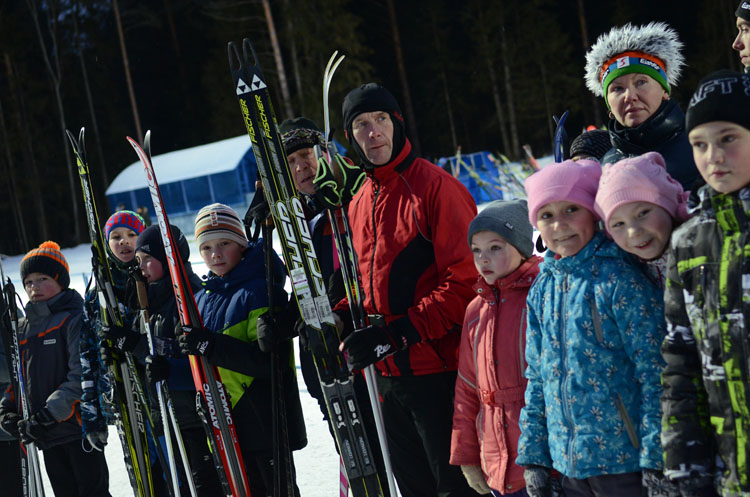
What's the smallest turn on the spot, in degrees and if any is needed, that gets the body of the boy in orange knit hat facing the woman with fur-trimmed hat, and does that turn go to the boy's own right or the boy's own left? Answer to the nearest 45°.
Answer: approximately 90° to the boy's own left

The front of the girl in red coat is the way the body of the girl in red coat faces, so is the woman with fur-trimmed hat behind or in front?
behind

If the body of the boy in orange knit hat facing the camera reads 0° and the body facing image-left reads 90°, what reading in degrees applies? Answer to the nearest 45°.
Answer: approximately 45°

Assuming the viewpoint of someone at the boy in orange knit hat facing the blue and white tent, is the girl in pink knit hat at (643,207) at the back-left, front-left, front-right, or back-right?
back-right

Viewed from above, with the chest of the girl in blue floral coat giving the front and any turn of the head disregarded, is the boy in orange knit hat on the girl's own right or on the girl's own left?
on the girl's own right

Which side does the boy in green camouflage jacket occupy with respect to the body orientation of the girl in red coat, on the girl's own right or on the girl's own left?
on the girl's own left

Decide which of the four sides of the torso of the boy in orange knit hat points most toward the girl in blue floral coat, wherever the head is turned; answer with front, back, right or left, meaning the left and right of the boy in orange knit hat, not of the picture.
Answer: left

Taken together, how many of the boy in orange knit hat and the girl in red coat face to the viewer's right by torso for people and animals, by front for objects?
0

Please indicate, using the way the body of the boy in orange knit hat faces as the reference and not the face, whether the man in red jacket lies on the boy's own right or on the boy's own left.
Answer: on the boy's own left

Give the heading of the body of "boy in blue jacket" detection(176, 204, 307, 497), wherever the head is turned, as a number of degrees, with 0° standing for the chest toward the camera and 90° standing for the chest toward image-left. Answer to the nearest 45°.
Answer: approximately 45°

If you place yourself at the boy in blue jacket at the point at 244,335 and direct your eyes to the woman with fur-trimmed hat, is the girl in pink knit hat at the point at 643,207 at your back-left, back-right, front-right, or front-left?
front-right
